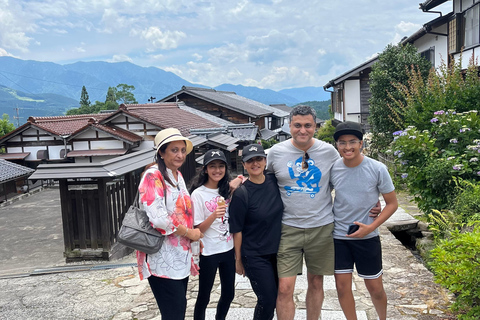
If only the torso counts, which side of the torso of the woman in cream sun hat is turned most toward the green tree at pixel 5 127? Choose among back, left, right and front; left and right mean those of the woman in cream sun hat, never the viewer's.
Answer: back

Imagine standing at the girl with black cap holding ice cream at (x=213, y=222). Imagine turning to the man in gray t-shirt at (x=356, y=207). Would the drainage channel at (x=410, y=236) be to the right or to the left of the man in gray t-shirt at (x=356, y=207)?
left

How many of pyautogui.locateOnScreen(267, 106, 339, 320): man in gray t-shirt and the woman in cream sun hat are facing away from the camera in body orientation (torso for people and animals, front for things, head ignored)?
0

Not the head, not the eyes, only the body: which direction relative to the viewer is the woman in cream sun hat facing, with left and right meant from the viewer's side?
facing the viewer and to the right of the viewer

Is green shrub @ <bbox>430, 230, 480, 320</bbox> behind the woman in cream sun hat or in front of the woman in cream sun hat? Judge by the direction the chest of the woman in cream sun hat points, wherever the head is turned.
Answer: in front

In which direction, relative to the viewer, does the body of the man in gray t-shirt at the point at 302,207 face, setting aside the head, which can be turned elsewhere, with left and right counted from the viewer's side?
facing the viewer

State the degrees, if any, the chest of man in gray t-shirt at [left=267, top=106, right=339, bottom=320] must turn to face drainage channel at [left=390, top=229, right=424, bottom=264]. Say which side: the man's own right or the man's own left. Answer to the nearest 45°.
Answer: approximately 135° to the man's own left

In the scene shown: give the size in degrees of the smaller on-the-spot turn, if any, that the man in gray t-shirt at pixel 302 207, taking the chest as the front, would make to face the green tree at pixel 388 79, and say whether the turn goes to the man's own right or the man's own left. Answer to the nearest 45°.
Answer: approximately 180°

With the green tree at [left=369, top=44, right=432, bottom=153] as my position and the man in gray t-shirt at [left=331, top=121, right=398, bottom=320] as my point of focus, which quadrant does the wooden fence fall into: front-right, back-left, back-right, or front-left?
front-right

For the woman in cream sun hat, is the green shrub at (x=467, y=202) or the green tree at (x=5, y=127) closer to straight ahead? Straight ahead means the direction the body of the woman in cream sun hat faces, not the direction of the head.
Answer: the green shrub
